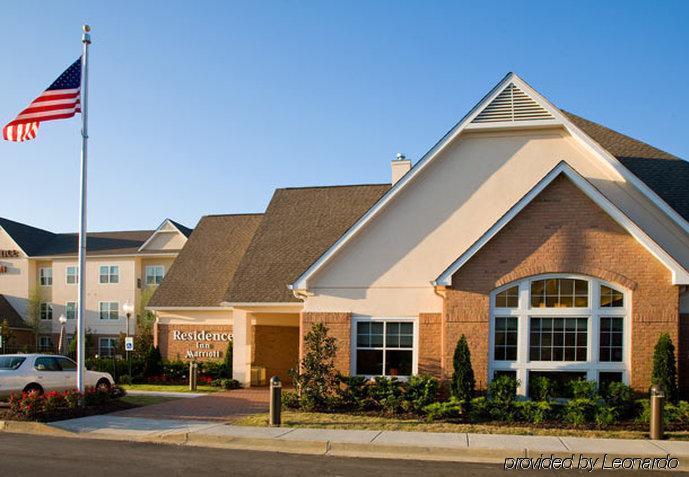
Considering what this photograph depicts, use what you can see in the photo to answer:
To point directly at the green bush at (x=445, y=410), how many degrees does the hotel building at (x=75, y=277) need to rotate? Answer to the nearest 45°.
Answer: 0° — it already faces it

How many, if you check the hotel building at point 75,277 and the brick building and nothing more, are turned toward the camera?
2

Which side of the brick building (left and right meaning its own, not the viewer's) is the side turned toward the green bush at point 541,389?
front

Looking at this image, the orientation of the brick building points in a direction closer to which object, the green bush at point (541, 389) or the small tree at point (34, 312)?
the green bush

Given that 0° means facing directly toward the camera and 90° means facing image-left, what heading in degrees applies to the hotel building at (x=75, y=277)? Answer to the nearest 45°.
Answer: approximately 0°

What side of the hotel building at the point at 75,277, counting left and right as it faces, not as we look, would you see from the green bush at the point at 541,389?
front

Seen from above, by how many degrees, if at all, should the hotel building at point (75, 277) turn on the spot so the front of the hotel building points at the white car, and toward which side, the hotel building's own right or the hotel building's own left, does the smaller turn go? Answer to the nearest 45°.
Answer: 0° — it already faces it
